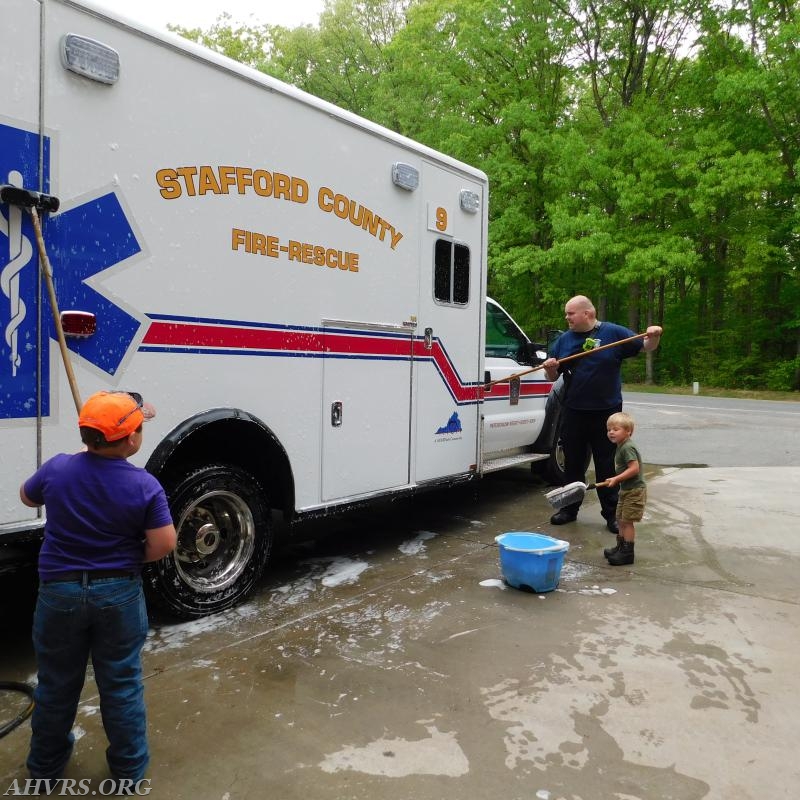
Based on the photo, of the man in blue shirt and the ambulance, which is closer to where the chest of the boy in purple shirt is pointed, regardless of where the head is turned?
the ambulance

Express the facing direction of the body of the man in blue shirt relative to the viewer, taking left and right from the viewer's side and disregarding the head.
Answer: facing the viewer and to the left of the viewer

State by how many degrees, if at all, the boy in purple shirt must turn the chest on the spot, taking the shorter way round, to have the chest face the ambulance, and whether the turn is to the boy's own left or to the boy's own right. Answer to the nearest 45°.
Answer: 0° — they already face it

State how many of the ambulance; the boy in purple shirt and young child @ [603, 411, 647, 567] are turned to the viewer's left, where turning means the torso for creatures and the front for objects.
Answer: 1

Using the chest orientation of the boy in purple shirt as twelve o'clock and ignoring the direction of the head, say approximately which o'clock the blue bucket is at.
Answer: The blue bucket is roughly at 2 o'clock from the boy in purple shirt.

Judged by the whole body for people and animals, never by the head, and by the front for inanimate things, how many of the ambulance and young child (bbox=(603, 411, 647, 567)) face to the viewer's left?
1

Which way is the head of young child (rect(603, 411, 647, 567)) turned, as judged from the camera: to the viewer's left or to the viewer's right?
to the viewer's left

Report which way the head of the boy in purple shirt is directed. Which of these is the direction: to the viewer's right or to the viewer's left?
to the viewer's right

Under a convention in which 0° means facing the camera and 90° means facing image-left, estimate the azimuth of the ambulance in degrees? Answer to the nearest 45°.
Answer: approximately 225°

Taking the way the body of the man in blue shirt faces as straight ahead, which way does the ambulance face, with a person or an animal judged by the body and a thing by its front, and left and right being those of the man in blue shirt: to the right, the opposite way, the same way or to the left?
the opposite way

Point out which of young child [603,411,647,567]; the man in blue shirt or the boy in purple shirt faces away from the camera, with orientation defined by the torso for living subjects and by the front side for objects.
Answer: the boy in purple shirt

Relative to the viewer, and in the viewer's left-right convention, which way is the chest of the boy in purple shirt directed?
facing away from the viewer

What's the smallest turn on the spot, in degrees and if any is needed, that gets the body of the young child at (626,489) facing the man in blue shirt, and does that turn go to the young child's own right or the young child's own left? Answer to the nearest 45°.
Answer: approximately 90° to the young child's own right

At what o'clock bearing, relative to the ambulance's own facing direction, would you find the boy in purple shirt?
The boy in purple shirt is roughly at 5 o'clock from the ambulance.

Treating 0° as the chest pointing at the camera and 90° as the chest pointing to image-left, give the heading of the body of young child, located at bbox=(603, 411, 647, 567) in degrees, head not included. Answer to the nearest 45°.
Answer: approximately 90°

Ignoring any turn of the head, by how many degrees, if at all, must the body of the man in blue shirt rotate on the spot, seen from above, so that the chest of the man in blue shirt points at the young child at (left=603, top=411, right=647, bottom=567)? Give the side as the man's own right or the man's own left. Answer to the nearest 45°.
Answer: approximately 45° to the man's own left

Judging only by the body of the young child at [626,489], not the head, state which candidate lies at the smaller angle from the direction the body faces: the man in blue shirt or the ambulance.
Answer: the ambulance
